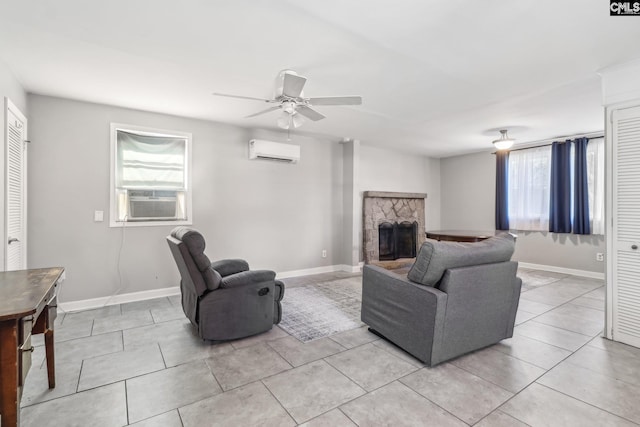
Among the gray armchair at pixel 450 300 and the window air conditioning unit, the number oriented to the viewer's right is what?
0

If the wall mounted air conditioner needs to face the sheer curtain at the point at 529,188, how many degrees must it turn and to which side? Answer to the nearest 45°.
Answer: approximately 45° to its left

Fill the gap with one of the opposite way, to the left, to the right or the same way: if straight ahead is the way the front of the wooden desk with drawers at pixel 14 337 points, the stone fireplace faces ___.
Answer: to the right

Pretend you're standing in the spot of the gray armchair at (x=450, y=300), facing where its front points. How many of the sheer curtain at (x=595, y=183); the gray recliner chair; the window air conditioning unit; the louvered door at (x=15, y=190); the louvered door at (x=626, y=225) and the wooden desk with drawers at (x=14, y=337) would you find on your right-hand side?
2

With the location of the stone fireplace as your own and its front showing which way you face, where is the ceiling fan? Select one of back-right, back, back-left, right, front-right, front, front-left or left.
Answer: front-right

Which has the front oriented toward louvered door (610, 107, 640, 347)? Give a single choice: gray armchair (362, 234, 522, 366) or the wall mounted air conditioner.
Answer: the wall mounted air conditioner

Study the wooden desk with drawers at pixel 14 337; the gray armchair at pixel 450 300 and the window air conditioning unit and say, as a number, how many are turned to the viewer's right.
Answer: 1

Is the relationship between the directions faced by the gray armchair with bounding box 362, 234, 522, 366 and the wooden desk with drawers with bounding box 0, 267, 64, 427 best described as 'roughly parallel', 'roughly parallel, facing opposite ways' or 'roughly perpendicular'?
roughly perpendicular

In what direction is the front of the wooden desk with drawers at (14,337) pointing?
to the viewer's right

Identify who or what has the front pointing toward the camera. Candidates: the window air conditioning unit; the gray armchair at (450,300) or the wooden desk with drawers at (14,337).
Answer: the window air conditioning unit

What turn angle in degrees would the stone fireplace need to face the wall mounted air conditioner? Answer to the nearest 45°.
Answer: approximately 90° to its right

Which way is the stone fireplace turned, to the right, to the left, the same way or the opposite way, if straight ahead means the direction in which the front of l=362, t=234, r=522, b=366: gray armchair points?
the opposite way

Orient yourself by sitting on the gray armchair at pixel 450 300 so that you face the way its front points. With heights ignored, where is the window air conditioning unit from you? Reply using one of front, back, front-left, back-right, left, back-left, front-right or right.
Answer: front-left

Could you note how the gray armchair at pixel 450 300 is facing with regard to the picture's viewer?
facing away from the viewer and to the left of the viewer

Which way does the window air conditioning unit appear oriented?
toward the camera

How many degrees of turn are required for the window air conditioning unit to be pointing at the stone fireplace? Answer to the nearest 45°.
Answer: approximately 90° to its left

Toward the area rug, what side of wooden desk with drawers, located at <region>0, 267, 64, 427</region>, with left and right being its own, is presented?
front

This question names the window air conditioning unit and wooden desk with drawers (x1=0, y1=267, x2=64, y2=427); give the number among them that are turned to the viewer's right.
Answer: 1

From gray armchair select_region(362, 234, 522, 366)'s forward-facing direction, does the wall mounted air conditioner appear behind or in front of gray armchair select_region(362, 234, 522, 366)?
in front

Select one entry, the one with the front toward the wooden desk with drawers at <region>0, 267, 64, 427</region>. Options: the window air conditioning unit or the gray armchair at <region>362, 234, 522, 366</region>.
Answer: the window air conditioning unit

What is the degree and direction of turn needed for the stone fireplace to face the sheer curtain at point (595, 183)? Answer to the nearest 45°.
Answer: approximately 45° to its left

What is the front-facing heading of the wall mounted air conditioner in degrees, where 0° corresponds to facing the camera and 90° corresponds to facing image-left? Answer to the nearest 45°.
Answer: approximately 315°
